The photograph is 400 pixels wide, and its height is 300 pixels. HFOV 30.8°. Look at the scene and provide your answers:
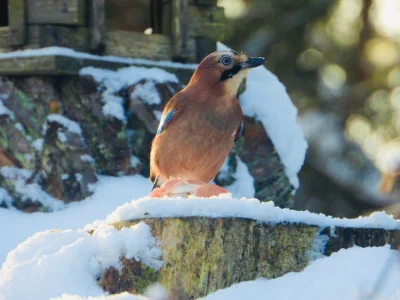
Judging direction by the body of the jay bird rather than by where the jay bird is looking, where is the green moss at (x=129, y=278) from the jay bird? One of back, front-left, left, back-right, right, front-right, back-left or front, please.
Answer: front-right

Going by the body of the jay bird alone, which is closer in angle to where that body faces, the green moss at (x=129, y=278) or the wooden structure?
the green moss

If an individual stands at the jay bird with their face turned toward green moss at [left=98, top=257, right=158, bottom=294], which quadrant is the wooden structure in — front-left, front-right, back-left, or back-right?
back-right
